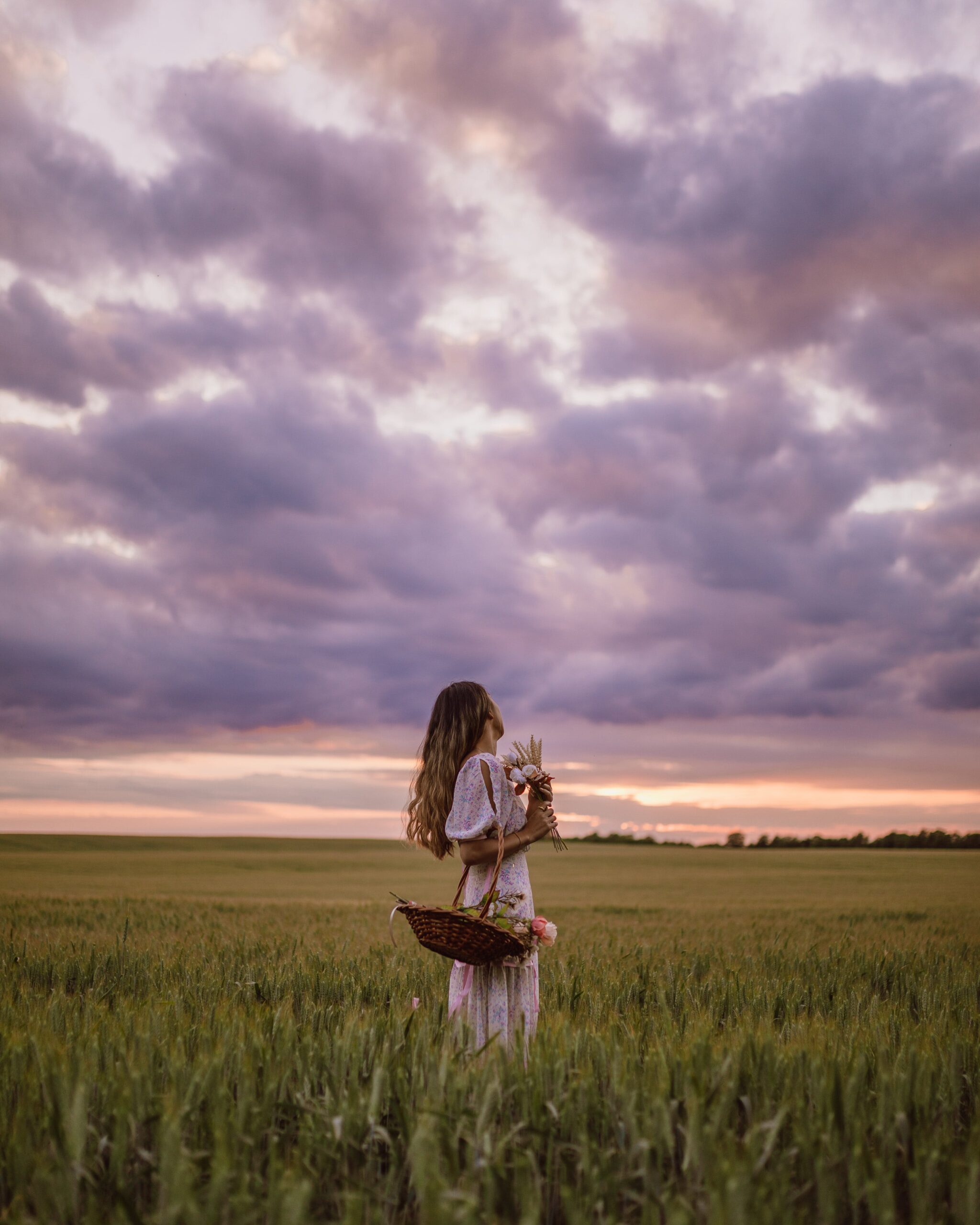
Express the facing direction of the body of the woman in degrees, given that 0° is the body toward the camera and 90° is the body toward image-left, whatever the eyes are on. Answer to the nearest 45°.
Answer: approximately 270°
